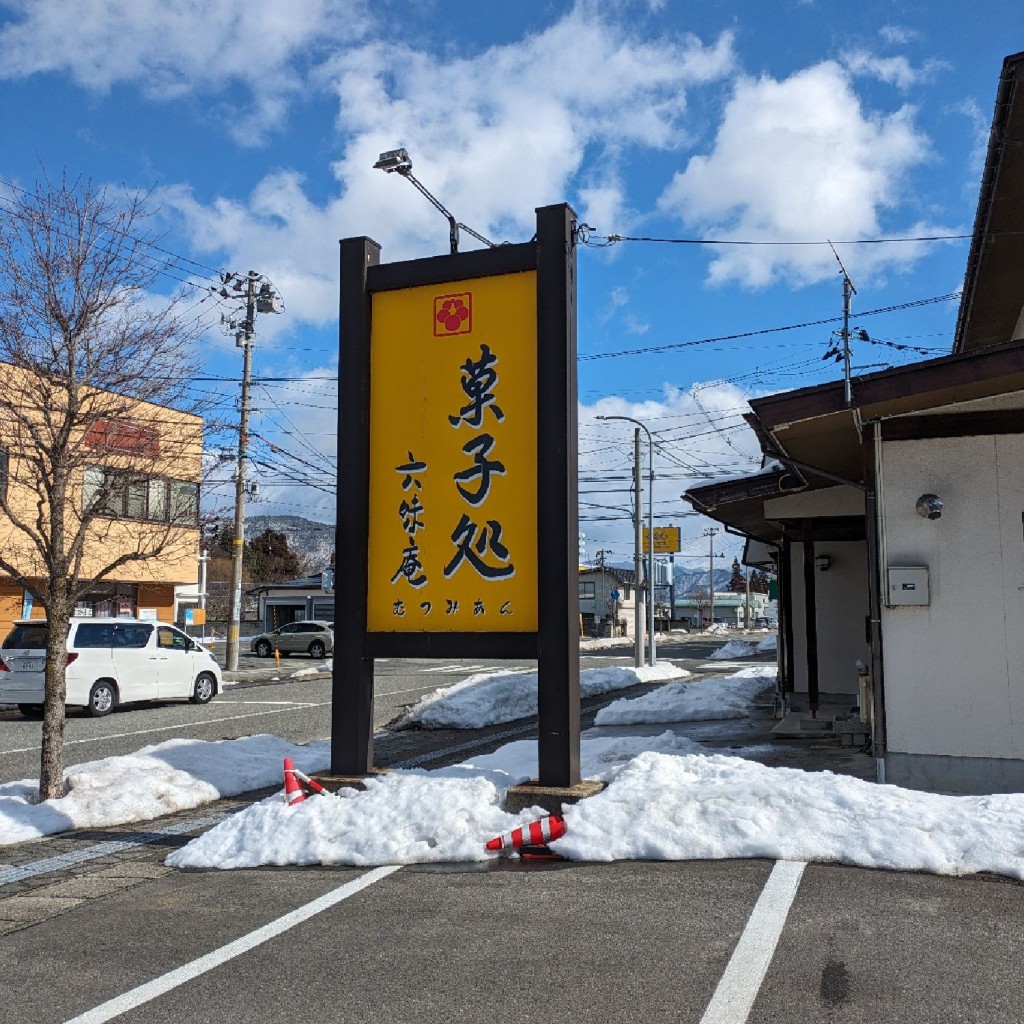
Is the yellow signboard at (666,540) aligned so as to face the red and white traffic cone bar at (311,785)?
yes

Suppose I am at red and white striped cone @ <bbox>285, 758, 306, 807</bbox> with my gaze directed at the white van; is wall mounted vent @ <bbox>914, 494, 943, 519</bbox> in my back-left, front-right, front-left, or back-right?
back-right

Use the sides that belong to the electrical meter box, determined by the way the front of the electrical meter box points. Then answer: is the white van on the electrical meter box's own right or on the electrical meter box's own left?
on the electrical meter box's own right

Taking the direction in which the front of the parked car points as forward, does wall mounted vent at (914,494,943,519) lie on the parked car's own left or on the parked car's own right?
on the parked car's own left

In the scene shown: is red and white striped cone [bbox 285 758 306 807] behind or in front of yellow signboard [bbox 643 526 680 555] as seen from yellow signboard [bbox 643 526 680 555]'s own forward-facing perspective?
in front

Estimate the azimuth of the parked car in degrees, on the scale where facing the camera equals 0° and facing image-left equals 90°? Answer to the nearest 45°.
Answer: approximately 90°

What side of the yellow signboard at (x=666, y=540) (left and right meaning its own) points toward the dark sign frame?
front

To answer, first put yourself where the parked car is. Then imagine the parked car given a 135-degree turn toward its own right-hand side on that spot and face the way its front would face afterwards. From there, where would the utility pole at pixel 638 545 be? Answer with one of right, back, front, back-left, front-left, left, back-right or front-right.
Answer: right

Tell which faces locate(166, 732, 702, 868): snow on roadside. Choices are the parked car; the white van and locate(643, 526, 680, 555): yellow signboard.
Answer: the yellow signboard

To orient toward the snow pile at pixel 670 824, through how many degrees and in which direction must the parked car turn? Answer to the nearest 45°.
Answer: approximately 90° to its left

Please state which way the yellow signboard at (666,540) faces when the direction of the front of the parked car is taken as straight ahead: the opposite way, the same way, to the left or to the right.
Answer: to the left

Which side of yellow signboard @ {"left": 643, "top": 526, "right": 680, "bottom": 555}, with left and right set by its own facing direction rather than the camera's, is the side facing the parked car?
right
